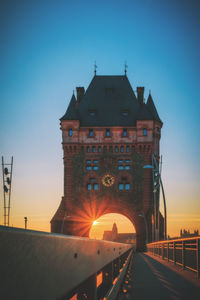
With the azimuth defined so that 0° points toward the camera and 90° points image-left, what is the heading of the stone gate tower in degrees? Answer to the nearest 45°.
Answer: approximately 0°
